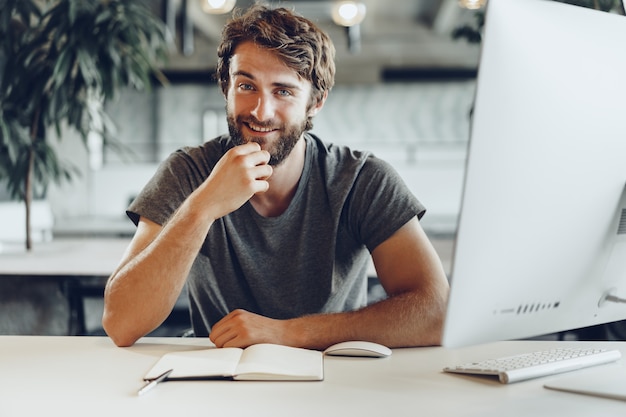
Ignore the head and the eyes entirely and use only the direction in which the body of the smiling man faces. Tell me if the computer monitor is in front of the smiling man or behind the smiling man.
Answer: in front

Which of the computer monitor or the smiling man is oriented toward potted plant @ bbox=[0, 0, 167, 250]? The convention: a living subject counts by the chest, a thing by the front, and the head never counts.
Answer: the computer monitor

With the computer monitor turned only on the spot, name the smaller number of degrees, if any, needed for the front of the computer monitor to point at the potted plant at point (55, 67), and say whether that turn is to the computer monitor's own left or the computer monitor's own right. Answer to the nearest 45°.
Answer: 0° — it already faces it

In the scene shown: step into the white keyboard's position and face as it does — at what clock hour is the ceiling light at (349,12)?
The ceiling light is roughly at 1 o'clock from the white keyboard.

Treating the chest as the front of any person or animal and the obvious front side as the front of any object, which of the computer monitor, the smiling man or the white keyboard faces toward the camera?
the smiling man

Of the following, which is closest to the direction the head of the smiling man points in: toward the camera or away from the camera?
toward the camera

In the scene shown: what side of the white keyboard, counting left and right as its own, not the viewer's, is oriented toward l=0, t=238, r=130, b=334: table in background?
front

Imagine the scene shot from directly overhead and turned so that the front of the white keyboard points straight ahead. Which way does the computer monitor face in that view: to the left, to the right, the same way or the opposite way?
the same way

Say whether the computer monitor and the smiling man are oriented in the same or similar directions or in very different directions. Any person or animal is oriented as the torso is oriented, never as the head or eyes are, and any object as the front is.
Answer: very different directions

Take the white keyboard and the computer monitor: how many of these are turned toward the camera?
0

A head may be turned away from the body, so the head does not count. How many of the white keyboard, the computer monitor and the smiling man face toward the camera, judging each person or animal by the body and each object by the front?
1

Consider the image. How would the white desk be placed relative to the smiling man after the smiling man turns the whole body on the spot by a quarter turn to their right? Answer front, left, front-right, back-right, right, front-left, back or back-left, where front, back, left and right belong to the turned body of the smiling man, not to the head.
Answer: left

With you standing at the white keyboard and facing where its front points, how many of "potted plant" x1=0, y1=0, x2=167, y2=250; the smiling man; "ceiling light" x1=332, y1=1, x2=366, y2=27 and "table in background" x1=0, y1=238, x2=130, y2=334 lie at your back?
0

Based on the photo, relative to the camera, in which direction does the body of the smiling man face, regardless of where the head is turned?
toward the camera

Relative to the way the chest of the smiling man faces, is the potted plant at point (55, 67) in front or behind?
behind

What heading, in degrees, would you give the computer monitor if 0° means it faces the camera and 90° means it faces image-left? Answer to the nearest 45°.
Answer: approximately 135°

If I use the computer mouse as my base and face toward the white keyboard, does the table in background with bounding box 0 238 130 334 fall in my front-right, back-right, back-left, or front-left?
back-left

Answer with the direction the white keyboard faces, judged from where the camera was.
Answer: facing away from the viewer and to the left of the viewer
